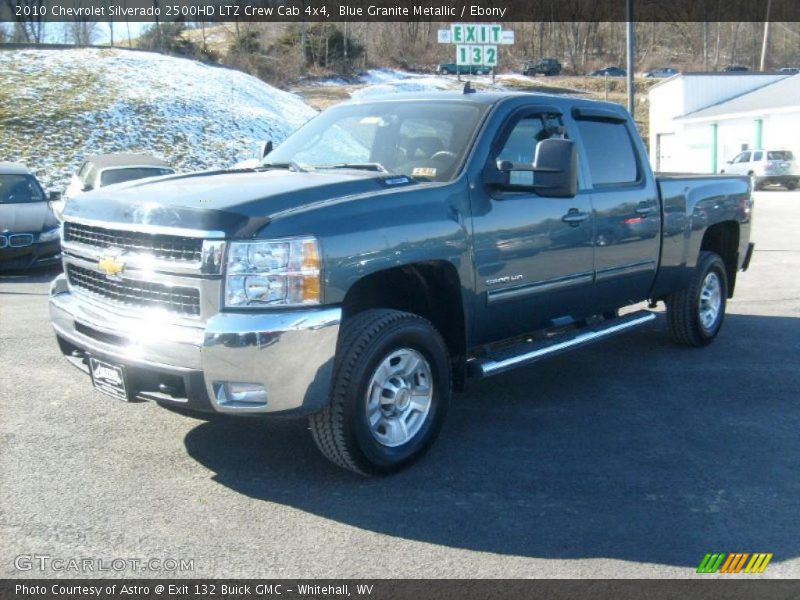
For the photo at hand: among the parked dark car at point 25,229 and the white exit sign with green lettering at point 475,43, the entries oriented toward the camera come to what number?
2

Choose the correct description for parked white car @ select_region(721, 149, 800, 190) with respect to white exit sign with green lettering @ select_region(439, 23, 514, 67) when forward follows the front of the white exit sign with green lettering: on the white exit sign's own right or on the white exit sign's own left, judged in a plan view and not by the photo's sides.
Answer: on the white exit sign's own left

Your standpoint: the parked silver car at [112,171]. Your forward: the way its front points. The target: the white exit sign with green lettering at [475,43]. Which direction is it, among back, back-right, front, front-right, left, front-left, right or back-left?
back

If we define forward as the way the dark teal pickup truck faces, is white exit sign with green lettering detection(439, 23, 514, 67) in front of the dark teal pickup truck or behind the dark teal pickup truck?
behind

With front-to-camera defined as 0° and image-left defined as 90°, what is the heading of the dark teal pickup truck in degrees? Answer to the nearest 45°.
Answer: approximately 45°

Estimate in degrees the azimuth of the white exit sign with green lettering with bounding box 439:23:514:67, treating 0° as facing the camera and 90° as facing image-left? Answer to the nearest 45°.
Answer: approximately 0°

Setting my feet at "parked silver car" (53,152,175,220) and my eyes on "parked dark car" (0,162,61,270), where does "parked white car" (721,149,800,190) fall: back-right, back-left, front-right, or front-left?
back-left

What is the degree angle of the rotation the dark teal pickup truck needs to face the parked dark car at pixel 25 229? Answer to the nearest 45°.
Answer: approximately 90° to its right

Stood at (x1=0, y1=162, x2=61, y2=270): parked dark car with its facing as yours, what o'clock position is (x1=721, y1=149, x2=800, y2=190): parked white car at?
The parked white car is roughly at 8 o'clock from the parked dark car.

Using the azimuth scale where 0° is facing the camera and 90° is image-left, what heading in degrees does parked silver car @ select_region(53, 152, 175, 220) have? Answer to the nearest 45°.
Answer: approximately 45°

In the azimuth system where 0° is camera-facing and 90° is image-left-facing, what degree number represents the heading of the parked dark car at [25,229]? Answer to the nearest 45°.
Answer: approximately 0°
